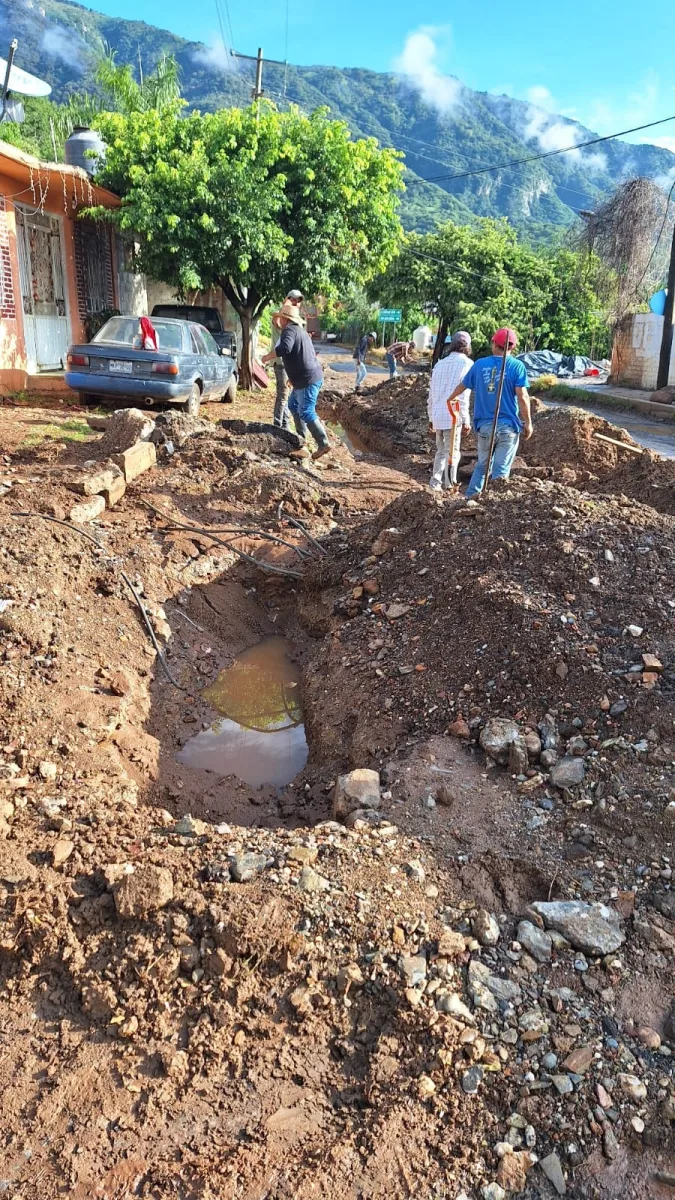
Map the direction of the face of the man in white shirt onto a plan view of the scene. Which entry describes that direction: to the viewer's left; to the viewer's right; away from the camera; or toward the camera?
away from the camera

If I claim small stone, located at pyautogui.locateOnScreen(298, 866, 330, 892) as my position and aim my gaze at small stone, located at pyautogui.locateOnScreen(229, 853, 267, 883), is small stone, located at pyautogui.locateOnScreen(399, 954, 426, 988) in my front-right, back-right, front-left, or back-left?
back-left

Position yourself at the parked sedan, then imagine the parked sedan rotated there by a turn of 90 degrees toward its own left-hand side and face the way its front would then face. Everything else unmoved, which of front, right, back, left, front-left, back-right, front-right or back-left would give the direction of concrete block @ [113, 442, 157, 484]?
back-left

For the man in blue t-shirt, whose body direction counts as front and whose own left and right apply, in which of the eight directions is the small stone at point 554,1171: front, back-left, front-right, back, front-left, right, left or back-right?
back

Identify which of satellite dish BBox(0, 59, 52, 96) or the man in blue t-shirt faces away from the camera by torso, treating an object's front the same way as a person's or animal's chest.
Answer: the man in blue t-shirt

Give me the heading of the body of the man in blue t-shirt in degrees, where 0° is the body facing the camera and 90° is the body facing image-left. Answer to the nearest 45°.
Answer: approximately 180°

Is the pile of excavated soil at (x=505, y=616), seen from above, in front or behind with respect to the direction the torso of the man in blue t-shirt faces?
behind

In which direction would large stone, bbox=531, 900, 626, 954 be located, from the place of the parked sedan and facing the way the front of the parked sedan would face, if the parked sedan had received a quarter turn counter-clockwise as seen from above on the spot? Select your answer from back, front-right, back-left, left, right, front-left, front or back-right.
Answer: back-left

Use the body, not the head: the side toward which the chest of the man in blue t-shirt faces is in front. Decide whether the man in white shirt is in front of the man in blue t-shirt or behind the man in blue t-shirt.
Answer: in front

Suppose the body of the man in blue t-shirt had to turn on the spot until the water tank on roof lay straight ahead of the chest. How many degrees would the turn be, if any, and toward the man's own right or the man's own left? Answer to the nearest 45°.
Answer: approximately 45° to the man's own left

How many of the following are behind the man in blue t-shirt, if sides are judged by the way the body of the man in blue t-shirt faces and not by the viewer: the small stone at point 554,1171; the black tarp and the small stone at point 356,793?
2

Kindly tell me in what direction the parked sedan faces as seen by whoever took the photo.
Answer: facing away from the viewer and to the right of the viewer

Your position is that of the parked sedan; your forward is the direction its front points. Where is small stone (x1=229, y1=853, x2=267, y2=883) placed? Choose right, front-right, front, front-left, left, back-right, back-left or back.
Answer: back-right
